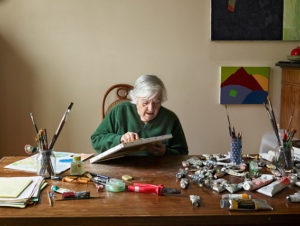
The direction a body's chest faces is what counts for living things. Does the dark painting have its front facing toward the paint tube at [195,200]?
yes

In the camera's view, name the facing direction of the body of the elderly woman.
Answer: toward the camera

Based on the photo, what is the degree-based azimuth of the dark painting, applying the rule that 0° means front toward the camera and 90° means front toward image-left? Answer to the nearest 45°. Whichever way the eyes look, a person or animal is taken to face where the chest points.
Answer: approximately 0°

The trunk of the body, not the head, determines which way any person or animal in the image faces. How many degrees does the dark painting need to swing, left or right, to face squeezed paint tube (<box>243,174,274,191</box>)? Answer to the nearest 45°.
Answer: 0° — it already faces it

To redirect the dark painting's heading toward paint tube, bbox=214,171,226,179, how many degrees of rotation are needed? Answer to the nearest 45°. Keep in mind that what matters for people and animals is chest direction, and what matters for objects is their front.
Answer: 0° — it already faces it

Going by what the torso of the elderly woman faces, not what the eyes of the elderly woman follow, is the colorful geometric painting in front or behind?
behind

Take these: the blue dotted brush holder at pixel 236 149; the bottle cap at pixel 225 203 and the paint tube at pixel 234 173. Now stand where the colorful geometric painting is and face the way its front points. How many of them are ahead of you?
3

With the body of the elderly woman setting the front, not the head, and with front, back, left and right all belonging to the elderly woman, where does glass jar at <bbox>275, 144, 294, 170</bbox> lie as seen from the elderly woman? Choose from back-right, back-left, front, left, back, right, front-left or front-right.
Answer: front-left

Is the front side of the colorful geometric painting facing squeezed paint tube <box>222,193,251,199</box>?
yes

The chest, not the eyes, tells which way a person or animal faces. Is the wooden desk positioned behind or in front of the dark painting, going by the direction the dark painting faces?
in front

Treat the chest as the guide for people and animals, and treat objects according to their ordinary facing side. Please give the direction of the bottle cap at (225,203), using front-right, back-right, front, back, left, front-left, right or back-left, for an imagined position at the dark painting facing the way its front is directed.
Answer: front

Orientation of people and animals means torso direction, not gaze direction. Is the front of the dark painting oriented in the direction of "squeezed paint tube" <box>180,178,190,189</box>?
yes

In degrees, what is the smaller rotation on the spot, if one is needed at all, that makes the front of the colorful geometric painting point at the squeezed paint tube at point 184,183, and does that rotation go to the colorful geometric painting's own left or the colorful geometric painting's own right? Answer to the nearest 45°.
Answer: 0° — it already faces it

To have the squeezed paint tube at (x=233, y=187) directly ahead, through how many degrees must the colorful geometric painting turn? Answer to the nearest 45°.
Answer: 0° — it already faces it

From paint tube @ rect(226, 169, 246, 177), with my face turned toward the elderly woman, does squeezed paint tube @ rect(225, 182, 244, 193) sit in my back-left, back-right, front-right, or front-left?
back-left

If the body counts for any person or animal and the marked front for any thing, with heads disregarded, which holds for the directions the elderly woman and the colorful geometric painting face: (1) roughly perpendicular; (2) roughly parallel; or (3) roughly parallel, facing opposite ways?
roughly parallel

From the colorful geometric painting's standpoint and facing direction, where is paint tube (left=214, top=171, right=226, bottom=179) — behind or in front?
in front
